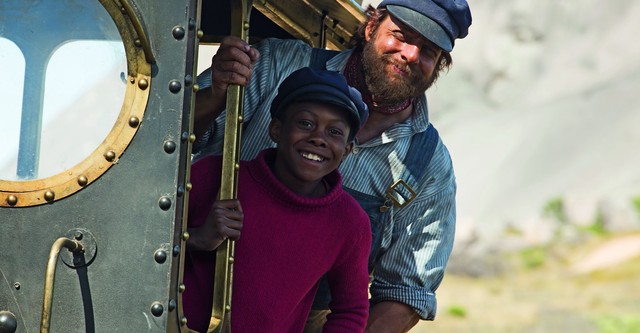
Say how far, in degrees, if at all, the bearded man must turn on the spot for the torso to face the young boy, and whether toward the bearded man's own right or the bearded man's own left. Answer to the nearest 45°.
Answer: approximately 45° to the bearded man's own right

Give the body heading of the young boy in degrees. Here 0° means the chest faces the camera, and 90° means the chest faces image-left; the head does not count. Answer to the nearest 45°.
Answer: approximately 0°

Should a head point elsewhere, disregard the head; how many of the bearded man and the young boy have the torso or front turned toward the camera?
2

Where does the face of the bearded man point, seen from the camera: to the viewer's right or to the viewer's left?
to the viewer's left

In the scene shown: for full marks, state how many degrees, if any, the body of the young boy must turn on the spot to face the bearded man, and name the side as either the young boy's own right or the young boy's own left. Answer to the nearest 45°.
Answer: approximately 135° to the young boy's own left
